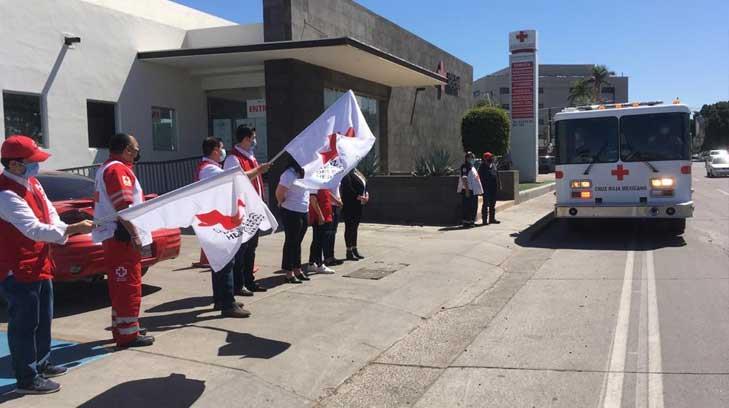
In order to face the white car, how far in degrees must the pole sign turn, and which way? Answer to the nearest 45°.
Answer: approximately 135° to its left

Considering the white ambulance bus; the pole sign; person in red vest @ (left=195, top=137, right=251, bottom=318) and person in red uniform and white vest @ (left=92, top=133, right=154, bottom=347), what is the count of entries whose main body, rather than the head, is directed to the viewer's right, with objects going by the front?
2

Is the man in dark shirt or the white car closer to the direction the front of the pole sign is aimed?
the man in dark shirt

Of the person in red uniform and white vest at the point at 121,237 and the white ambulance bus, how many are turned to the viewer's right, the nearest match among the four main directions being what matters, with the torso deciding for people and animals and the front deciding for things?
1

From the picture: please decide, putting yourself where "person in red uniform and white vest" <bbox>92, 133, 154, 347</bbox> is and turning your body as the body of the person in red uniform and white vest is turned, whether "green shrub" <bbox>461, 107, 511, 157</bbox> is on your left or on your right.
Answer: on your left

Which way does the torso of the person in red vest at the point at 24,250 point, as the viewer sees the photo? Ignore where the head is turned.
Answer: to the viewer's right

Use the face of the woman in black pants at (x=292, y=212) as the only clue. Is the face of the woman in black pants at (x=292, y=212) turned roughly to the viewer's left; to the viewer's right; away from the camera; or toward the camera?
to the viewer's right

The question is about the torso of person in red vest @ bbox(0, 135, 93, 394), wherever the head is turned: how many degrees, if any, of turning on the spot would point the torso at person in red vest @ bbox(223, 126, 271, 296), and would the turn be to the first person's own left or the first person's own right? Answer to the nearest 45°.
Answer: approximately 45° to the first person's own left

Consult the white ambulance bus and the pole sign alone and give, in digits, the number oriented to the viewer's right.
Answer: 0

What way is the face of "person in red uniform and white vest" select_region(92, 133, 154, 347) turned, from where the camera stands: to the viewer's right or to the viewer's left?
to the viewer's right

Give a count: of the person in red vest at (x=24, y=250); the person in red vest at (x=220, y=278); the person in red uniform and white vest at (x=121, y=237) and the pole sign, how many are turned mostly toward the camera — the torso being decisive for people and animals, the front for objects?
1

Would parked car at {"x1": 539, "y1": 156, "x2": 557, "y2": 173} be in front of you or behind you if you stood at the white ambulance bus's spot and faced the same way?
behind

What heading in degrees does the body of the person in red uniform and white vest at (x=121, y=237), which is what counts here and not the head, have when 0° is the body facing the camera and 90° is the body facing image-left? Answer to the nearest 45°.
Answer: approximately 270°

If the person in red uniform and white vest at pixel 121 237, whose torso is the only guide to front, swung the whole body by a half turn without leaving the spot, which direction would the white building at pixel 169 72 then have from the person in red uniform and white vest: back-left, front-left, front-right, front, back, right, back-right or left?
right
